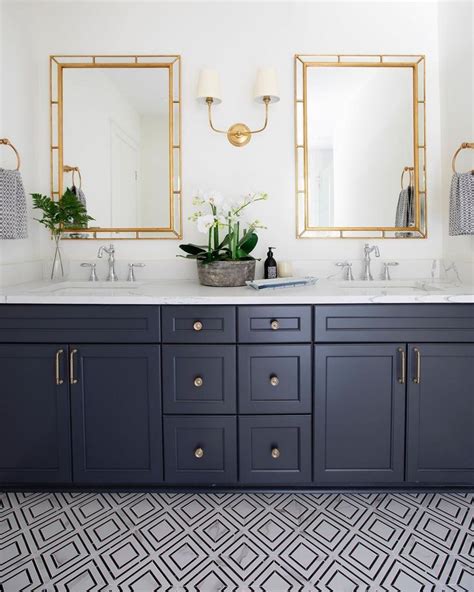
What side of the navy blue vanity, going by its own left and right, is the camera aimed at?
front

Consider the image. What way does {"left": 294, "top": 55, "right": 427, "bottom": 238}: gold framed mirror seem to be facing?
toward the camera

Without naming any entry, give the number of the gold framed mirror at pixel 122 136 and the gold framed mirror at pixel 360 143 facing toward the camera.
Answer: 2

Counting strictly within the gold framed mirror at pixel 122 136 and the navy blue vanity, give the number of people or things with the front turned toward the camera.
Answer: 2

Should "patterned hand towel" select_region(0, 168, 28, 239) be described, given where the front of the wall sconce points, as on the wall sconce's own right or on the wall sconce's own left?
on the wall sconce's own right

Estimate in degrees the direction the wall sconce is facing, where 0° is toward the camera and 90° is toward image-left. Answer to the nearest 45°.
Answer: approximately 0°

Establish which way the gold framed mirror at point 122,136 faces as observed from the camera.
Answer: facing the viewer

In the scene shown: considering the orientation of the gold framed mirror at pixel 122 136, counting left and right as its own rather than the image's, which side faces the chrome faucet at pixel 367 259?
left
